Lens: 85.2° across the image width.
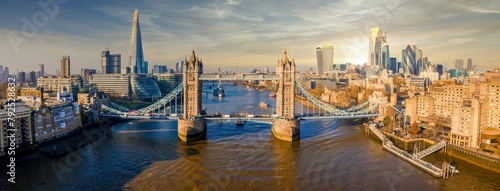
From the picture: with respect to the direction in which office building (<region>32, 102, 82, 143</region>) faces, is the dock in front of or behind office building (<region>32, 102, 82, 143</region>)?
in front

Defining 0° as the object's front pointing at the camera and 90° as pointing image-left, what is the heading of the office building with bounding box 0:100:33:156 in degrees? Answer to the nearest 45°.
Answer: approximately 315°

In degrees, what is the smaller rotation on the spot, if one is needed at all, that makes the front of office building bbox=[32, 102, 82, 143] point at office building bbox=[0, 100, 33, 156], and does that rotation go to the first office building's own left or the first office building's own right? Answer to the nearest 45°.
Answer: approximately 90° to the first office building's own right

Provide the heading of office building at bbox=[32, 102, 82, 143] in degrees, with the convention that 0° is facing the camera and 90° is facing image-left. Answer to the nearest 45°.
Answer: approximately 315°

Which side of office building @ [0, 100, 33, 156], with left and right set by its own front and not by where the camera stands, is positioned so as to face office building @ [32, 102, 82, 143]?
left
